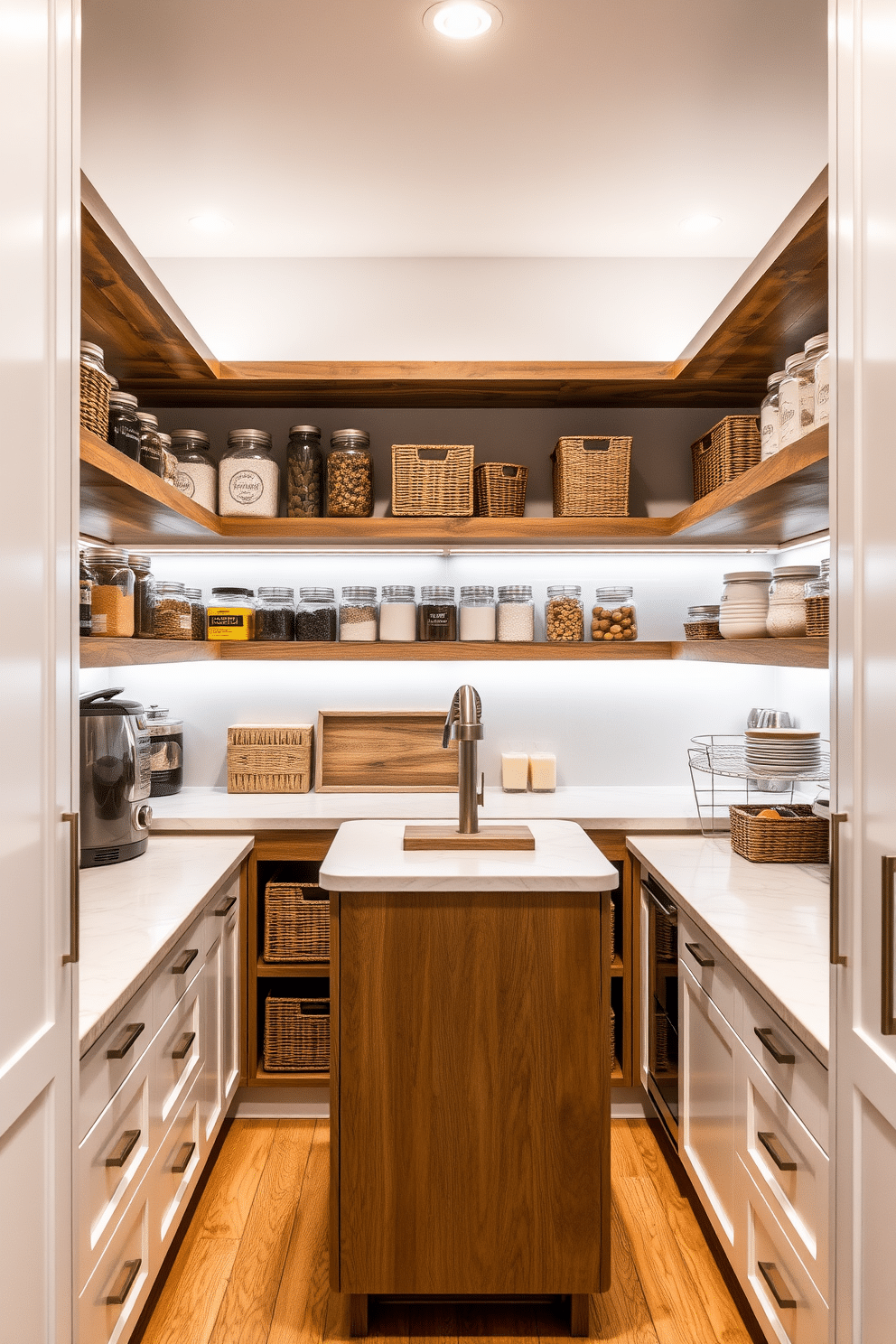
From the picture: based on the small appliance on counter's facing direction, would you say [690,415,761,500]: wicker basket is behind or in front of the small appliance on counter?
in front

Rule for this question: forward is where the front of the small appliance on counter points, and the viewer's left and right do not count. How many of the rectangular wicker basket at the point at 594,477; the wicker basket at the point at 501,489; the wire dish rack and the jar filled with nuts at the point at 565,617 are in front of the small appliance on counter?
4

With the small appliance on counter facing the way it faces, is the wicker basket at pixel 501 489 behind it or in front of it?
in front

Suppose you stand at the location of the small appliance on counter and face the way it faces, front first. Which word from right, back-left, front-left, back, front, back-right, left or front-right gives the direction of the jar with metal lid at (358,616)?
front-left

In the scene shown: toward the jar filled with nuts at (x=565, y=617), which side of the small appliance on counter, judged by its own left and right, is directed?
front

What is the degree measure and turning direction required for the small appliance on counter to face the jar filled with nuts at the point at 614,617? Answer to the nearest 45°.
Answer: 0° — it already faces it

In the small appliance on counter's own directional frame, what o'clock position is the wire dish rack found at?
The wire dish rack is roughly at 12 o'clock from the small appliance on counter.

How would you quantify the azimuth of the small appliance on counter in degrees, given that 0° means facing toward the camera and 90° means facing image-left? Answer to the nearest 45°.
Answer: approximately 270°

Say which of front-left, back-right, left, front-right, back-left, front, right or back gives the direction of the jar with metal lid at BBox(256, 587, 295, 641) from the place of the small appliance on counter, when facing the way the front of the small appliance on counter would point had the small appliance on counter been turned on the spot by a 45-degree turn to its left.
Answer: front

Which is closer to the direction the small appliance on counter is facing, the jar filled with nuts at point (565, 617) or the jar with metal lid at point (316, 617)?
the jar filled with nuts

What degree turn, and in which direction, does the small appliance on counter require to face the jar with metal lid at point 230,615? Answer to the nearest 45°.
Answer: approximately 45° to its left

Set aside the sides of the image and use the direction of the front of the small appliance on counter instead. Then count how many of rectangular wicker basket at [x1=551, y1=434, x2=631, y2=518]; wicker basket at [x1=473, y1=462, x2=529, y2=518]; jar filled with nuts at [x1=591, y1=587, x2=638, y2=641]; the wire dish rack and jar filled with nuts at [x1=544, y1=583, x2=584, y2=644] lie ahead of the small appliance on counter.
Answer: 5
